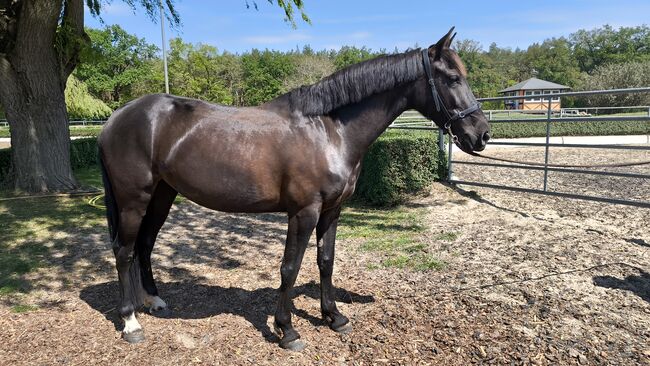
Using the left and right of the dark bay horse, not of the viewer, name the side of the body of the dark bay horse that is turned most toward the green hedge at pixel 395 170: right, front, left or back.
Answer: left

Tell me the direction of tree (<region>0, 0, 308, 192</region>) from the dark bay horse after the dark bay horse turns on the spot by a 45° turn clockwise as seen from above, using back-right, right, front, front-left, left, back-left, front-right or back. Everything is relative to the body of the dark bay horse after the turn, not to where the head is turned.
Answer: back

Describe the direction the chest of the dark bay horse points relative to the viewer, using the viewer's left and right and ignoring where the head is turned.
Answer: facing to the right of the viewer

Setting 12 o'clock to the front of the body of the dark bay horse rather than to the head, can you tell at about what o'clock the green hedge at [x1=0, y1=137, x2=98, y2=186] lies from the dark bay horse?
The green hedge is roughly at 8 o'clock from the dark bay horse.

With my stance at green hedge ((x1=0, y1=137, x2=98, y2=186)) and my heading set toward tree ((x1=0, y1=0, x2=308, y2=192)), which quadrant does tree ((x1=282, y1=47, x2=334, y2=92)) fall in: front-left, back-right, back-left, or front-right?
back-left

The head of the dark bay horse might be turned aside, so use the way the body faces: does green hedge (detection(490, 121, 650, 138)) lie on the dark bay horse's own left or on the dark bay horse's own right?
on the dark bay horse's own left

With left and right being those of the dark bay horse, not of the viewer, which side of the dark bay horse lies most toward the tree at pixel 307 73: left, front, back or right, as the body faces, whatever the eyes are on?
left

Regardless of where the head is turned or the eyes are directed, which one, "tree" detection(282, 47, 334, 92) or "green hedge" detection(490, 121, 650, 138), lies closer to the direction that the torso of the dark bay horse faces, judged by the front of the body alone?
the green hedge

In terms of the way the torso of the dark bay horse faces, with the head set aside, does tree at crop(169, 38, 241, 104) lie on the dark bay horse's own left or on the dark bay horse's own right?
on the dark bay horse's own left

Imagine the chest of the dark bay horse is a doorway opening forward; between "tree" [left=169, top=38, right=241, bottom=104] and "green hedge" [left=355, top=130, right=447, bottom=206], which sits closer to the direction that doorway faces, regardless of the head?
the green hedge

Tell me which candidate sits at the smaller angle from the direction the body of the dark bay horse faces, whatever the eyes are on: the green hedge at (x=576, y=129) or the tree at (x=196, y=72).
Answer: the green hedge
